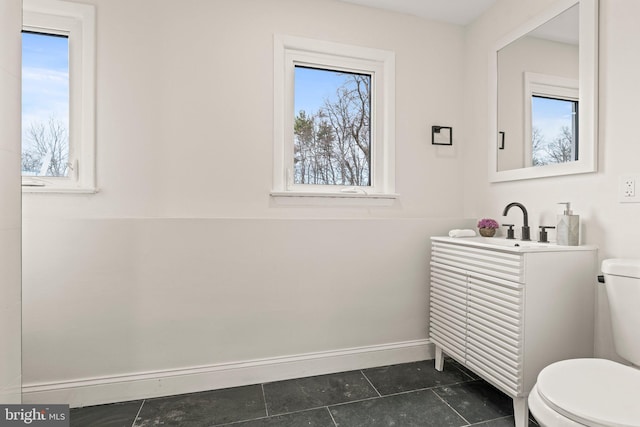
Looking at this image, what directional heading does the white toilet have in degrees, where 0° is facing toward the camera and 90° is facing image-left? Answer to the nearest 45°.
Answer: approximately 45°

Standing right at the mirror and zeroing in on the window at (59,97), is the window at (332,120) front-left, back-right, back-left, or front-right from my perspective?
front-right

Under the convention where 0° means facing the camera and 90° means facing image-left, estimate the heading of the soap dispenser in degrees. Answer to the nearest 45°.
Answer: approximately 90°

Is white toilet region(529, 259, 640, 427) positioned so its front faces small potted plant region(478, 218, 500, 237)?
no

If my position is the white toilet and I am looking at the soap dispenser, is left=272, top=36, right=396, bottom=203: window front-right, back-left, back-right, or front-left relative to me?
front-left

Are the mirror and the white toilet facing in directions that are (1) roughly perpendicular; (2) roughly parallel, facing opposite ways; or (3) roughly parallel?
roughly parallel

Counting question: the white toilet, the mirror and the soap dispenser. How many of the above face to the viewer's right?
0

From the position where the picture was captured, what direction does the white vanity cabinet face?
facing the viewer and to the left of the viewer

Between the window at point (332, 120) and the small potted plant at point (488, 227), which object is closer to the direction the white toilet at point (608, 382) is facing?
the window

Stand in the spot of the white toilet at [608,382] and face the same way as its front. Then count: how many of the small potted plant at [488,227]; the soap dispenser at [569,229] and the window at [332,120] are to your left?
0

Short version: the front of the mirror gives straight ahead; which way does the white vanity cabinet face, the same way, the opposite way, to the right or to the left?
the same way

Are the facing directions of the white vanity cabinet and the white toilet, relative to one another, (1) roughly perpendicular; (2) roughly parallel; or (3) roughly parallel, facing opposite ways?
roughly parallel
